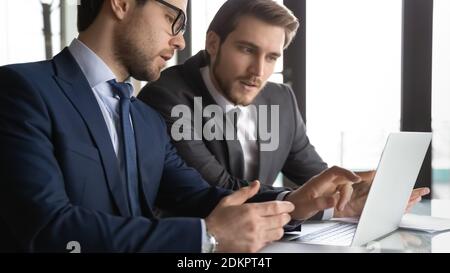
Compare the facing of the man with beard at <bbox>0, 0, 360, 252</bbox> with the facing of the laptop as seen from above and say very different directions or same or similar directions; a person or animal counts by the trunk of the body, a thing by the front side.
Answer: very different directions

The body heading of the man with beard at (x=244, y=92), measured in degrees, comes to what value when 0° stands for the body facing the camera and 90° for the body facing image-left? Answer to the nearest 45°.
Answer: approximately 315°

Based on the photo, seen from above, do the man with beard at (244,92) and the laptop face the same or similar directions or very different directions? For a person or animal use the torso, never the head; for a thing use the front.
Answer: very different directions

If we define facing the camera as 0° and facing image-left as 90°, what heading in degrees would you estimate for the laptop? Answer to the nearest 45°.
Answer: approximately 135°

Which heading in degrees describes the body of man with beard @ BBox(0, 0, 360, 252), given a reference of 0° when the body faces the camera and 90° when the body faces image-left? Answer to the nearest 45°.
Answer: approximately 315°

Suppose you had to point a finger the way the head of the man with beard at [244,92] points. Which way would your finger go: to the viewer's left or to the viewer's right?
to the viewer's right
